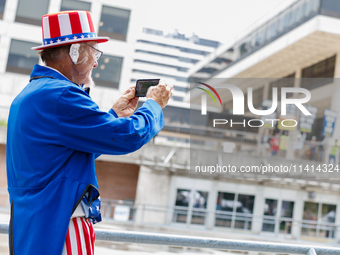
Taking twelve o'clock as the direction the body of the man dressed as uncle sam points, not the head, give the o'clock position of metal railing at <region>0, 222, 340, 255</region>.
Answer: The metal railing is roughly at 12 o'clock from the man dressed as uncle sam.

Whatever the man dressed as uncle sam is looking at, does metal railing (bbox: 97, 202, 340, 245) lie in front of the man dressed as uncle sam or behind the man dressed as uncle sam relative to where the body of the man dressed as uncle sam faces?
in front

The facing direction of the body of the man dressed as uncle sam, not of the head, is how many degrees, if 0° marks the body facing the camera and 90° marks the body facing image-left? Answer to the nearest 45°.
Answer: approximately 225°
